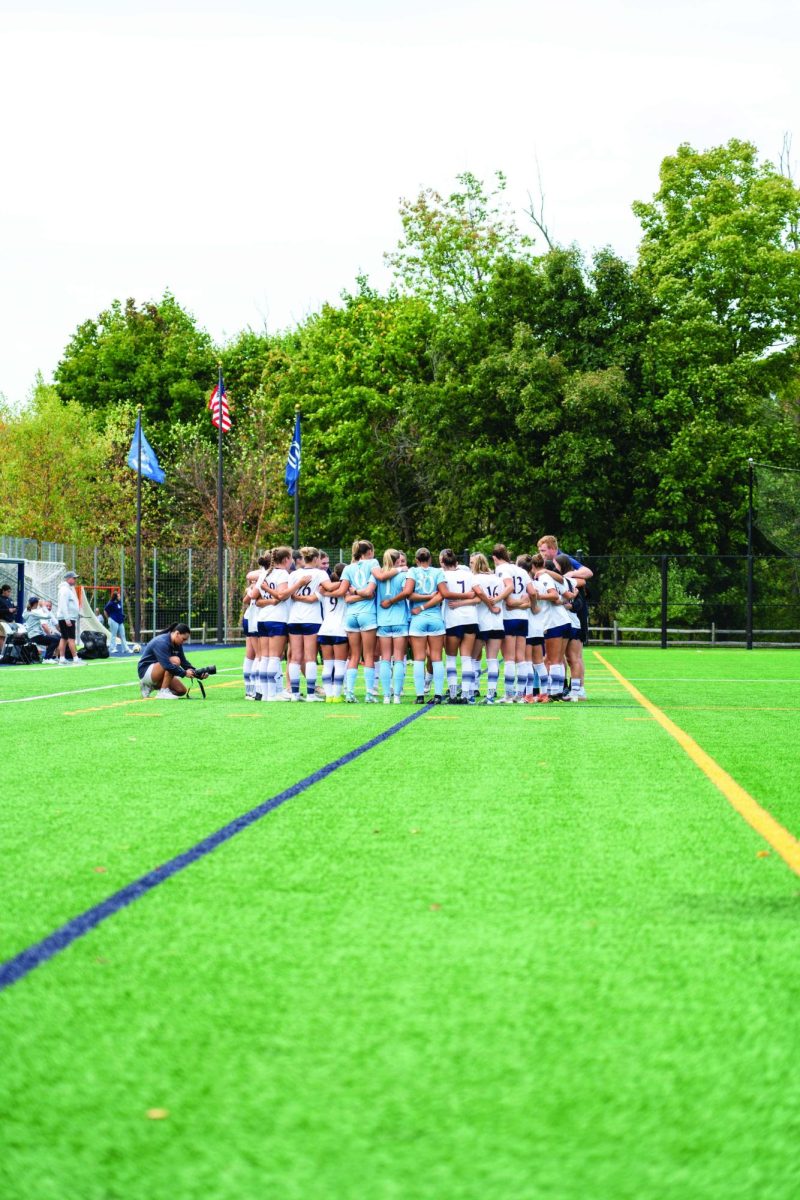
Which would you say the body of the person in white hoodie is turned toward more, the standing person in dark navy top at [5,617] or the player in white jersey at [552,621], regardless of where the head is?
the player in white jersey

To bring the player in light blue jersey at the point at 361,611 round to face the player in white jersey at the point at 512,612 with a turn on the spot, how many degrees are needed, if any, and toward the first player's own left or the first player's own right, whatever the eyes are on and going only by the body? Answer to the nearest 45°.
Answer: approximately 90° to the first player's own right

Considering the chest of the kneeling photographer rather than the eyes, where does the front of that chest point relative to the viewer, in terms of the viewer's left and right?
facing to the right of the viewer

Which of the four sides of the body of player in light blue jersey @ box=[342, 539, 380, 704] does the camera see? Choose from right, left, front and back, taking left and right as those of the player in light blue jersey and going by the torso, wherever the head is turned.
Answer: back

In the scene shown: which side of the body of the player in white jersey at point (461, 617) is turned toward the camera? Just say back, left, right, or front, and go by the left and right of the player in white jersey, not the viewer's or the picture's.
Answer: back

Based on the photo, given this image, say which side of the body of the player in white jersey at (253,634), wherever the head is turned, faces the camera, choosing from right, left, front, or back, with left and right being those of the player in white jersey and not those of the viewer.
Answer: right

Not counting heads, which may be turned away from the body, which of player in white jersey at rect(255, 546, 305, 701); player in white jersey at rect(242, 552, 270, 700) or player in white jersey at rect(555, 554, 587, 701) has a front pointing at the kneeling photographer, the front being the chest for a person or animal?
player in white jersey at rect(555, 554, 587, 701)

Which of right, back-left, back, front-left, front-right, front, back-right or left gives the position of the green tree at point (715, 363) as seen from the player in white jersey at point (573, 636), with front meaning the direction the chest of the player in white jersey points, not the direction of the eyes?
right

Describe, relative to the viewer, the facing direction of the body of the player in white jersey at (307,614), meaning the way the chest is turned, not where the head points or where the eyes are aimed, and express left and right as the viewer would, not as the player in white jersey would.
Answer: facing away from the viewer

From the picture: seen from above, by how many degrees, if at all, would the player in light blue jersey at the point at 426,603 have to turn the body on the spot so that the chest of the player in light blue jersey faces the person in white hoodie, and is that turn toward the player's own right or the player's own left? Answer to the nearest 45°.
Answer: approximately 45° to the player's own left

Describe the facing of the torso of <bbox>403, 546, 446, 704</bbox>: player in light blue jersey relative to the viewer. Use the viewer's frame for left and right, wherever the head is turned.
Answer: facing away from the viewer

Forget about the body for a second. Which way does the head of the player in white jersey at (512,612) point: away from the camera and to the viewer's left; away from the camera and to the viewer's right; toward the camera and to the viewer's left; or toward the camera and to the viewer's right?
away from the camera and to the viewer's left

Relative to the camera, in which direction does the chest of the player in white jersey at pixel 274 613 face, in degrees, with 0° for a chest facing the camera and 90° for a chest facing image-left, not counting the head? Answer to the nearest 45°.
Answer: approximately 225°

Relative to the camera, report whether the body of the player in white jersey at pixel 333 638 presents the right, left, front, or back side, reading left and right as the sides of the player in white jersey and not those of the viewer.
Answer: back

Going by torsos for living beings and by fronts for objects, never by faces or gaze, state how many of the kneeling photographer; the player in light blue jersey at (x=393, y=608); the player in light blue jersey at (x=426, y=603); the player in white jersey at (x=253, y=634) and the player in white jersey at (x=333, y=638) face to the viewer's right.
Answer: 2

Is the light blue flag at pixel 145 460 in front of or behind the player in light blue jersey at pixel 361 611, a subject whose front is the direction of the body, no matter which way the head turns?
in front

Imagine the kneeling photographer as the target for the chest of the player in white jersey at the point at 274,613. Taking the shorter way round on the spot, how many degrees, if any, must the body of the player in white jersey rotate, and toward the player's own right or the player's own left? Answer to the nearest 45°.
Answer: approximately 135° to the player's own left
